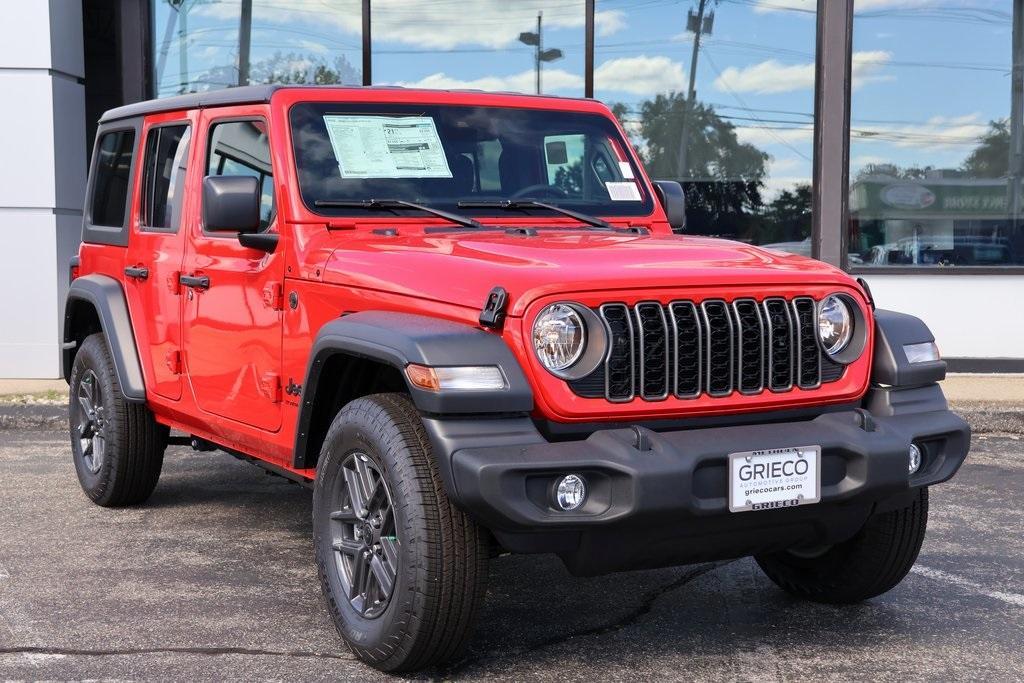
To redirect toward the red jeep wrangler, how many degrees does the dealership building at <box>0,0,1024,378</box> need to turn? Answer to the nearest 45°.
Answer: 0° — it already faces it

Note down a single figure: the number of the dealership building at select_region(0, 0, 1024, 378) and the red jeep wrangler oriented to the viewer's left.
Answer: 0

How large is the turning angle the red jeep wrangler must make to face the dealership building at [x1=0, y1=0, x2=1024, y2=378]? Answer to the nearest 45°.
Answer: approximately 135° to its left
